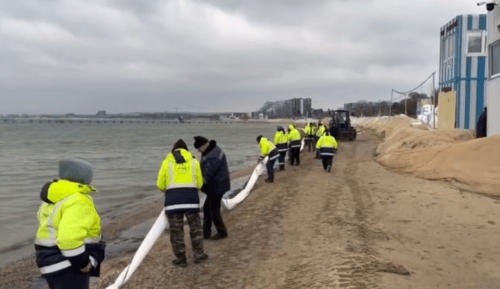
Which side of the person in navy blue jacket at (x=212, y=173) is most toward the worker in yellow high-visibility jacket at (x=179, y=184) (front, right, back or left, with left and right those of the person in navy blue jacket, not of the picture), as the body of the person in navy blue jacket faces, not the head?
left

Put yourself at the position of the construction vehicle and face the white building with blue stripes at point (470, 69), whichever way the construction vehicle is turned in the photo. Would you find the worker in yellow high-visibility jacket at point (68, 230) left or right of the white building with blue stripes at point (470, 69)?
right

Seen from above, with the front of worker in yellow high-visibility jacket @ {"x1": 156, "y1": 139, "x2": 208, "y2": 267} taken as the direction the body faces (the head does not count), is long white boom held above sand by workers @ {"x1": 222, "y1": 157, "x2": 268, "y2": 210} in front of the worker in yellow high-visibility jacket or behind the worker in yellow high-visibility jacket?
in front

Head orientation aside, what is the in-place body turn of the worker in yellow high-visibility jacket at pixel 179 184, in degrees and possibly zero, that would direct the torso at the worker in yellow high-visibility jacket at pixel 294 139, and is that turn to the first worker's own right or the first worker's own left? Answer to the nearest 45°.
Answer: approximately 45° to the first worker's own right

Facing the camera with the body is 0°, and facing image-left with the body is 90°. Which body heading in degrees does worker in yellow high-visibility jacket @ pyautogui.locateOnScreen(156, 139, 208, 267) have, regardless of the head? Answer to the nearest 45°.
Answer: approximately 180°

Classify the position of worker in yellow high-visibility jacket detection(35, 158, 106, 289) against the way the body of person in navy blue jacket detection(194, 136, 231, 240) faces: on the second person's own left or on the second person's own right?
on the second person's own left

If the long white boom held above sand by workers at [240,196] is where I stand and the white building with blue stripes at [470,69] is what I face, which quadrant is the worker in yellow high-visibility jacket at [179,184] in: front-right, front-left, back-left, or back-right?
back-right

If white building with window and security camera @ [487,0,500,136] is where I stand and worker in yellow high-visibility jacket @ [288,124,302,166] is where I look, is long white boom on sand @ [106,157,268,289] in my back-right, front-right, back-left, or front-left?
front-left

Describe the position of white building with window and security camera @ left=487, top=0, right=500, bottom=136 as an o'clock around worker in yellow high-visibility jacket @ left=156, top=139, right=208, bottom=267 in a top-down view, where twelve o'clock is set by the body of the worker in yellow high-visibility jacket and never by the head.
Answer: The white building with window and security camera is roughly at 2 o'clock from the worker in yellow high-visibility jacket.
